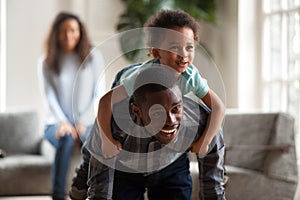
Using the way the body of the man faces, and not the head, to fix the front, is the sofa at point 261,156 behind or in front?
behind

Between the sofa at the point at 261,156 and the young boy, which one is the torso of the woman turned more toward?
the young boy

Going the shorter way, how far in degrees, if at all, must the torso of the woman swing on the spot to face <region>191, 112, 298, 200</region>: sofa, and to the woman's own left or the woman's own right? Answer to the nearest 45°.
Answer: approximately 45° to the woman's own left

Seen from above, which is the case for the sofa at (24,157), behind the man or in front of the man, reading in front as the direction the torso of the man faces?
behind

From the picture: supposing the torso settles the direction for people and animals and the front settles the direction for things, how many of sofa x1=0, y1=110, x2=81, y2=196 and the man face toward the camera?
2

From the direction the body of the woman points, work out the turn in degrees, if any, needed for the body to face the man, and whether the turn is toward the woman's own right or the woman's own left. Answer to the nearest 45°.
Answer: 0° — they already face them

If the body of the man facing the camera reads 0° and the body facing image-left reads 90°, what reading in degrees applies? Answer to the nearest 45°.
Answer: approximately 0°

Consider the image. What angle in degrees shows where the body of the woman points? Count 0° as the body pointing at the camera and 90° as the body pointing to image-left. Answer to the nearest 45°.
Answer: approximately 0°
